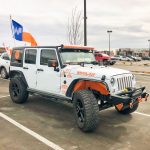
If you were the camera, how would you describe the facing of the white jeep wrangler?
facing the viewer and to the right of the viewer

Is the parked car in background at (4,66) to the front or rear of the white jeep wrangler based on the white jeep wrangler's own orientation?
to the rear
